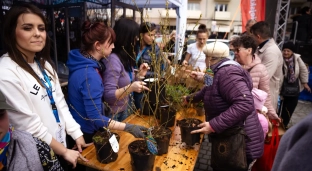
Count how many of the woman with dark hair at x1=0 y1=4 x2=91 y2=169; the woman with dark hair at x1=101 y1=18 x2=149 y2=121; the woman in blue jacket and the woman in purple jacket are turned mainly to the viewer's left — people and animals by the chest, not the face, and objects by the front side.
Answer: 1

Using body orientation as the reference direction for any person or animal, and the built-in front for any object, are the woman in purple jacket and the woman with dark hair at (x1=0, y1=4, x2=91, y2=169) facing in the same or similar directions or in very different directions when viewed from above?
very different directions

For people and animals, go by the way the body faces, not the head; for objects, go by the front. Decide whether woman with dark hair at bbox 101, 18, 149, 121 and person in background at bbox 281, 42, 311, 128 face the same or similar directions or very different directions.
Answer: very different directions

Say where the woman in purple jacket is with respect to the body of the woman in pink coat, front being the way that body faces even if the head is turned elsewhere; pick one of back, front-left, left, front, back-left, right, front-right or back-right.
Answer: left

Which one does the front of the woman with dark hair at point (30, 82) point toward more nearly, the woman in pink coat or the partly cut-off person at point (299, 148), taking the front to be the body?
the partly cut-off person

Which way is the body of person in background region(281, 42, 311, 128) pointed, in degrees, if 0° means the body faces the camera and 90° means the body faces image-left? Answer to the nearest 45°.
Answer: approximately 45°

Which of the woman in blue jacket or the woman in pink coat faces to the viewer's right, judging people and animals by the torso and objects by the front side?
the woman in blue jacket

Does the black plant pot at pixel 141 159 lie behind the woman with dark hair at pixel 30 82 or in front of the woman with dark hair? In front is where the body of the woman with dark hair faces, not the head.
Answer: in front

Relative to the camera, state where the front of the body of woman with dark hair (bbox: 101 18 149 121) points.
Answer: to the viewer's right

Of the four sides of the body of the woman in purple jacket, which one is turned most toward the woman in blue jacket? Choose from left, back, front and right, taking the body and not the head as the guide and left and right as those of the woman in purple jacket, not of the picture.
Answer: front

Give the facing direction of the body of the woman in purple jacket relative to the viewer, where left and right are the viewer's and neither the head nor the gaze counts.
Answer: facing to the left of the viewer

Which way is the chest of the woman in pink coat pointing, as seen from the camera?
to the viewer's left
